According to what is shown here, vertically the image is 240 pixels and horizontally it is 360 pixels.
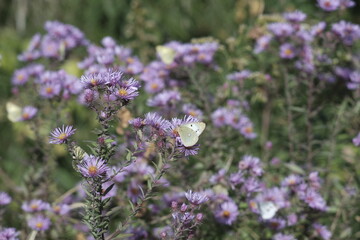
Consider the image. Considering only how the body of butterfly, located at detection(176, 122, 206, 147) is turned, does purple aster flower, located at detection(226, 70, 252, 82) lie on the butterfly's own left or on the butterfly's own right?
on the butterfly's own right

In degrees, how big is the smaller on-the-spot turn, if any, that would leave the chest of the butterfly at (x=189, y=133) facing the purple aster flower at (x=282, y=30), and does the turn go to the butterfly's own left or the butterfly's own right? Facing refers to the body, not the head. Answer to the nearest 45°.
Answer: approximately 135° to the butterfly's own right

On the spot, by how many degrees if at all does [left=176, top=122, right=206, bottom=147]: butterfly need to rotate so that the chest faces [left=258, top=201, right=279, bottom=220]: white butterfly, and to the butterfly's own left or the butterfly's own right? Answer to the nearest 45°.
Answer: approximately 90° to the butterfly's own right

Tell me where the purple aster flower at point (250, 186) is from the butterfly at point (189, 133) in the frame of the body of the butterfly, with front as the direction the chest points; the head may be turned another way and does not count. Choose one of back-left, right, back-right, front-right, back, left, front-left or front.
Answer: right

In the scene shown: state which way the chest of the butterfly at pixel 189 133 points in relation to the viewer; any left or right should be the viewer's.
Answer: facing to the left of the viewer

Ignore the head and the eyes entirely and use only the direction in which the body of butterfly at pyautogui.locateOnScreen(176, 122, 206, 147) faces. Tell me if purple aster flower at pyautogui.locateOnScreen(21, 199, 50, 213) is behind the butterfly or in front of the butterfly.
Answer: in front
